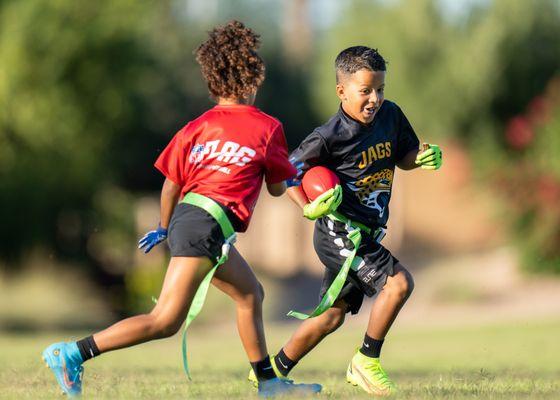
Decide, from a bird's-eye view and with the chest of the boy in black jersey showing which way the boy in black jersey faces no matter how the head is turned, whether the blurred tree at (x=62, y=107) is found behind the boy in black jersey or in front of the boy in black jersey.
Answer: behind

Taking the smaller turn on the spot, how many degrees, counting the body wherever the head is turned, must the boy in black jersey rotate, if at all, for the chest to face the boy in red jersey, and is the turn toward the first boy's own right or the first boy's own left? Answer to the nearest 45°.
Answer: approximately 90° to the first boy's own right

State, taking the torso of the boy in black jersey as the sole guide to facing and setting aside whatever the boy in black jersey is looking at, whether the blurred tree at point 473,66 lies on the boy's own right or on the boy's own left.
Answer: on the boy's own left

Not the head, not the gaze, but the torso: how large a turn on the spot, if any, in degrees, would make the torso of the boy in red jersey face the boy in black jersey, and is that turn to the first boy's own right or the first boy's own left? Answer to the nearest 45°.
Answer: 0° — they already face them

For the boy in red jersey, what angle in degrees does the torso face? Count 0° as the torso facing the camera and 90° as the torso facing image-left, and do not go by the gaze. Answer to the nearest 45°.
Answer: approximately 225°

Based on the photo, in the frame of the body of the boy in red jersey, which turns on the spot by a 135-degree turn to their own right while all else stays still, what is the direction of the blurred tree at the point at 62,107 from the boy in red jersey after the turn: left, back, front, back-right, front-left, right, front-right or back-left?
back

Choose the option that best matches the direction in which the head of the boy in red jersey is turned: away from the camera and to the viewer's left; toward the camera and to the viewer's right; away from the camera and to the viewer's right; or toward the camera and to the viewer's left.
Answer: away from the camera and to the viewer's right
